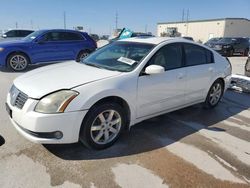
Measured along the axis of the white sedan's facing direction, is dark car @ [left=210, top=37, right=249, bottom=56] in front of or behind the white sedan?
behind

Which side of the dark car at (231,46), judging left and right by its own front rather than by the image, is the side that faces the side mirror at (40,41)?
front

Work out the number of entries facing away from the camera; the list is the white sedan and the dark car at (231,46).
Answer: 0

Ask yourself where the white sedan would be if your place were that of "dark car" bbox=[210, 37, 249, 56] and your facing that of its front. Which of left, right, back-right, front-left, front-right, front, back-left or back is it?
front-left

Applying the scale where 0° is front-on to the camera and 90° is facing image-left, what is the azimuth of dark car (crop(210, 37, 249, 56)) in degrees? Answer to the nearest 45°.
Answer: approximately 45°

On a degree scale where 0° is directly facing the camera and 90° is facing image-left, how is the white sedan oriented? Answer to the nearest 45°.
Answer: approximately 45°

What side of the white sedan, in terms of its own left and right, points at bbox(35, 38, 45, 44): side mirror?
right

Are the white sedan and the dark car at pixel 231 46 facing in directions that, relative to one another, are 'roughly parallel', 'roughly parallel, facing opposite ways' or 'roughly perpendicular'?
roughly parallel

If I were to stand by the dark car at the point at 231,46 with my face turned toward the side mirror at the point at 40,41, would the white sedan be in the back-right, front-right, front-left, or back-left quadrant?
front-left
